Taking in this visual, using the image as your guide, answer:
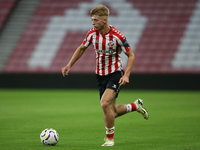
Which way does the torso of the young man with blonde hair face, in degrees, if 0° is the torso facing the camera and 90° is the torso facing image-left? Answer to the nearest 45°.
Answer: approximately 45°
